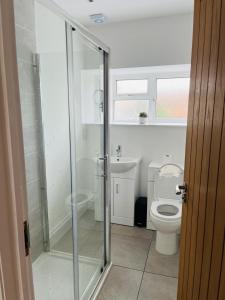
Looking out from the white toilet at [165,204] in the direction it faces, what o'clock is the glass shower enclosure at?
The glass shower enclosure is roughly at 2 o'clock from the white toilet.

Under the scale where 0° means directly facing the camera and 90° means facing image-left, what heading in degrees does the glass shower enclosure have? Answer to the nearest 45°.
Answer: approximately 315°

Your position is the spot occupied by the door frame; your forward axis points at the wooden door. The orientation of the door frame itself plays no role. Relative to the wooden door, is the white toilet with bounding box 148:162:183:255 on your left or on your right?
left

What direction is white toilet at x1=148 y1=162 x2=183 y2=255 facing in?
toward the camera

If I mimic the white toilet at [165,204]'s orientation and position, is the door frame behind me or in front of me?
in front

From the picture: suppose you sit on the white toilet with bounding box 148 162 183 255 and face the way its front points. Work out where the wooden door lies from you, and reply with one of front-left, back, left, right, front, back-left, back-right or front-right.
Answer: front

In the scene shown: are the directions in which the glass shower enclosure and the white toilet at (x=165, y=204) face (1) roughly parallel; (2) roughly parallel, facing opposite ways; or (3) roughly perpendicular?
roughly perpendicular

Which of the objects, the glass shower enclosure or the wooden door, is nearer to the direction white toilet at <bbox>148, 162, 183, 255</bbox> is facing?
the wooden door

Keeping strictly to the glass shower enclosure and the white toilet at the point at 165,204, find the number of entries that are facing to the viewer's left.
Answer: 0

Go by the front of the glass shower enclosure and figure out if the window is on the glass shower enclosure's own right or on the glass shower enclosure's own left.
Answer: on the glass shower enclosure's own left
